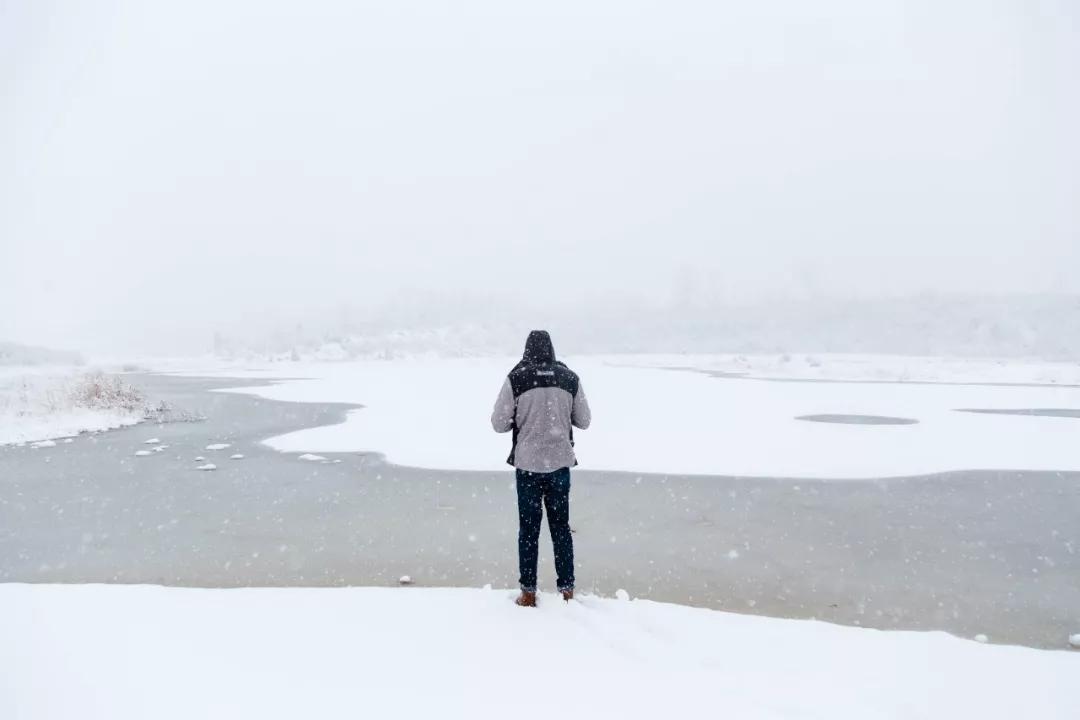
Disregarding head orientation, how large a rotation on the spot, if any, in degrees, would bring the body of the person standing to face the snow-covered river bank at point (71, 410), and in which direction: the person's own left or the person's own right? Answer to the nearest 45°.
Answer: approximately 45° to the person's own left

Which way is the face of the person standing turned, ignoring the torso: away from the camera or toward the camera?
away from the camera

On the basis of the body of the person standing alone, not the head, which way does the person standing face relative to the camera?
away from the camera

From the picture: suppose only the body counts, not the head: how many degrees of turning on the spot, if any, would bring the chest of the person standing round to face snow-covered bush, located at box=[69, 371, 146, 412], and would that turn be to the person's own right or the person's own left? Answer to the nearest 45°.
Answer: approximately 45° to the person's own left
